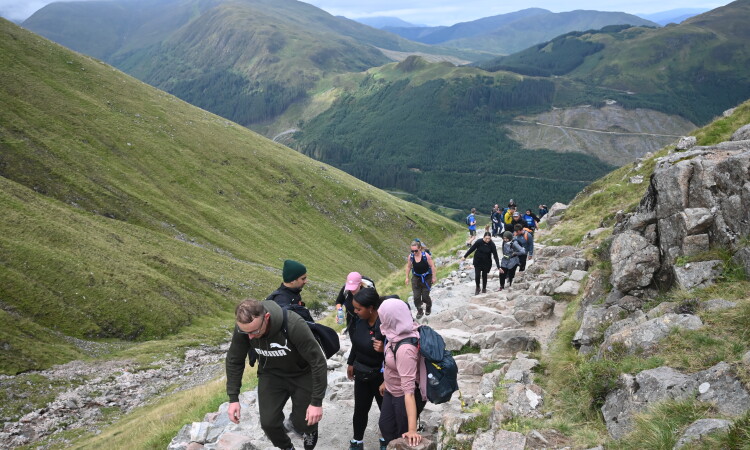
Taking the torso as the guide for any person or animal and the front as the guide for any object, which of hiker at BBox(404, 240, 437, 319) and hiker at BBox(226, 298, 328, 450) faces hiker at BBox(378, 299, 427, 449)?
hiker at BBox(404, 240, 437, 319)

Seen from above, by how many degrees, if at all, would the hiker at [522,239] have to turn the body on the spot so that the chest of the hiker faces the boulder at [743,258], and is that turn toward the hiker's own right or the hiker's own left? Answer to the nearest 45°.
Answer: approximately 45° to the hiker's own left

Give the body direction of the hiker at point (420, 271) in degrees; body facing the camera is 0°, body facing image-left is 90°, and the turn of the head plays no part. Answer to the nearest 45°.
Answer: approximately 0°

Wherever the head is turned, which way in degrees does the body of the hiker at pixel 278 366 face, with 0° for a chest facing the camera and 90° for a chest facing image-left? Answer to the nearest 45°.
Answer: approximately 45°

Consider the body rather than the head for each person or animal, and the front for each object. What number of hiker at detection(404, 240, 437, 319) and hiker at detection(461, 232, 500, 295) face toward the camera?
2

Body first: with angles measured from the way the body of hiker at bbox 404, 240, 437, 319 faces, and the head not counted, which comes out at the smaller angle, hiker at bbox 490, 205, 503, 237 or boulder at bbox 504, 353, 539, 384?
the boulder

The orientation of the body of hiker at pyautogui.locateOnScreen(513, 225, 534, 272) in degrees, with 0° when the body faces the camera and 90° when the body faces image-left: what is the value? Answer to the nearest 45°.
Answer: approximately 45°
